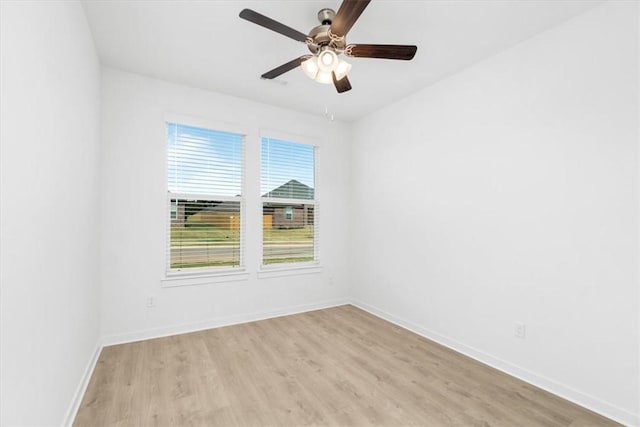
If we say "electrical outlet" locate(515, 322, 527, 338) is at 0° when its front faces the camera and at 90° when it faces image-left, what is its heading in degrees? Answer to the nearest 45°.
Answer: approximately 45°

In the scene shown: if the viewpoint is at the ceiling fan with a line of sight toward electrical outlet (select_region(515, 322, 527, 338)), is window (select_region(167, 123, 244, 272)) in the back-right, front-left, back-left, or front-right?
back-left

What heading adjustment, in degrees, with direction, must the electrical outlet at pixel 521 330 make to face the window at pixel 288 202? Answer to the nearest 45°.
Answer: approximately 45° to its right

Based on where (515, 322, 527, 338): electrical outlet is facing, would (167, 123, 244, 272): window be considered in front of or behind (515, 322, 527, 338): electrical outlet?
in front
